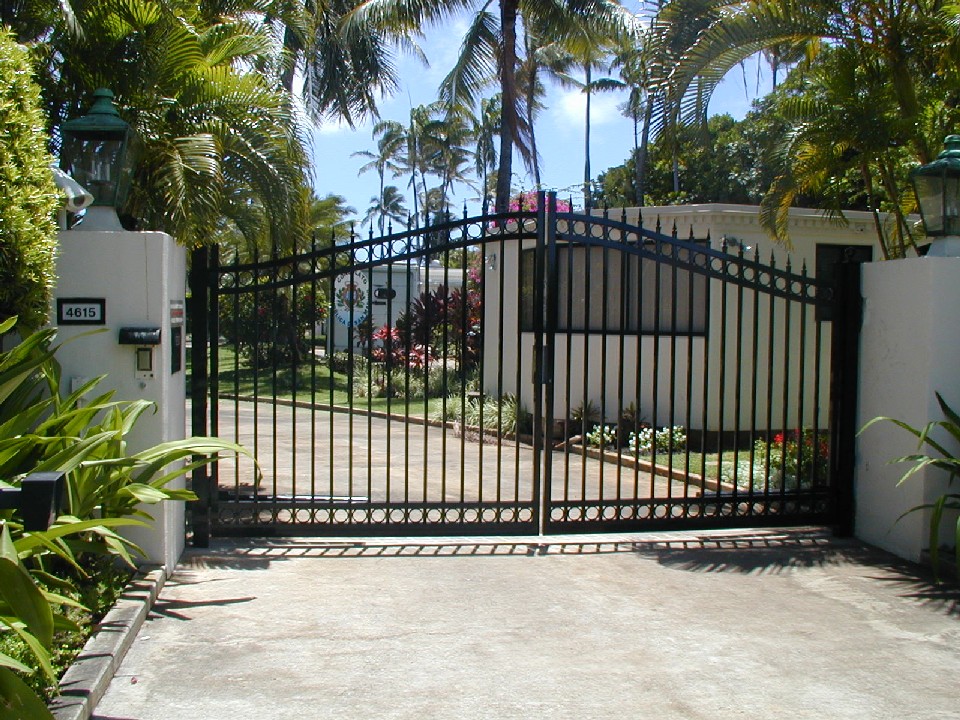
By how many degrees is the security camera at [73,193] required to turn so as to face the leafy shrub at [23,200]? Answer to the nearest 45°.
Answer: approximately 45° to its right
